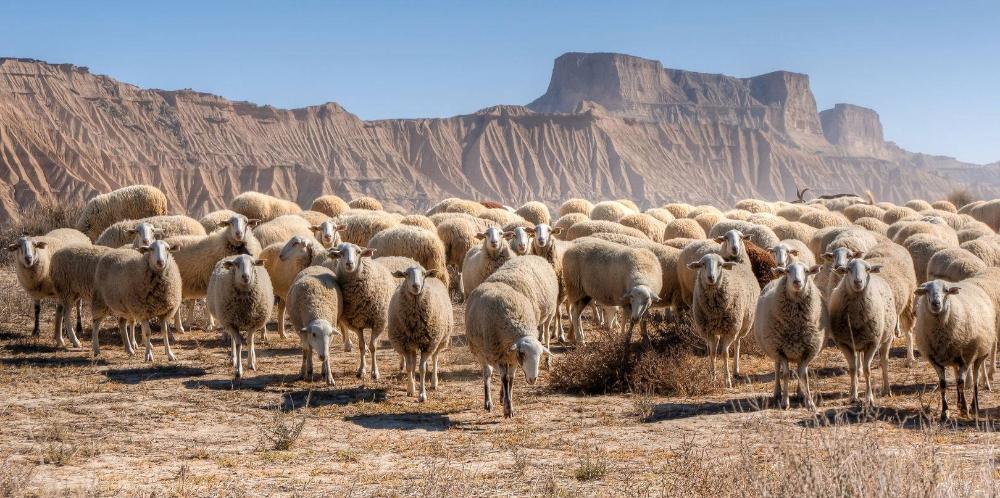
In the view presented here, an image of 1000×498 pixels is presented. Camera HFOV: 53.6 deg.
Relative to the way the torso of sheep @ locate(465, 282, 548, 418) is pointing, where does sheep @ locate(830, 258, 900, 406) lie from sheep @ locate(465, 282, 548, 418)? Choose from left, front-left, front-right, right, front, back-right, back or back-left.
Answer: front-left

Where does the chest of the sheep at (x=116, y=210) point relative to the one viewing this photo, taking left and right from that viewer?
facing to the left of the viewer

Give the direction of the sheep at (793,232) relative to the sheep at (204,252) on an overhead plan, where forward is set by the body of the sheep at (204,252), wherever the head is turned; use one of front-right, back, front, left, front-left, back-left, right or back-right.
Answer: front-left

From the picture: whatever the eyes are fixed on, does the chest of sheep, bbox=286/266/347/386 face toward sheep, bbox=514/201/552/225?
no

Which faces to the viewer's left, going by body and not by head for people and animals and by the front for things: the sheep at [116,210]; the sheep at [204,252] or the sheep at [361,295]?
the sheep at [116,210]

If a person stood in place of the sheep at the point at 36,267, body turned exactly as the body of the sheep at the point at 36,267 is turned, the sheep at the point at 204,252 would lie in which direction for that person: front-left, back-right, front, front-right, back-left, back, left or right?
back-left

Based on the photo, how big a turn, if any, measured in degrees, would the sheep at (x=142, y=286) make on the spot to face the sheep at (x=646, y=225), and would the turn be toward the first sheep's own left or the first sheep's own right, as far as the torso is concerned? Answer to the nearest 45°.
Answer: approximately 90° to the first sheep's own left

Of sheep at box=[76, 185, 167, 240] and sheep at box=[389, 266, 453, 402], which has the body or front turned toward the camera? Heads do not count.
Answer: sheep at box=[389, 266, 453, 402]

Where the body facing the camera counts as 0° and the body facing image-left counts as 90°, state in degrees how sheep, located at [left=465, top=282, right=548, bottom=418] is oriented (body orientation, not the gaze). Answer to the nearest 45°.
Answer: approximately 315°

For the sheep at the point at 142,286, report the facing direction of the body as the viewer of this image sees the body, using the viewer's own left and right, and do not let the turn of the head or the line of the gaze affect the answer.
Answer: facing the viewer and to the right of the viewer

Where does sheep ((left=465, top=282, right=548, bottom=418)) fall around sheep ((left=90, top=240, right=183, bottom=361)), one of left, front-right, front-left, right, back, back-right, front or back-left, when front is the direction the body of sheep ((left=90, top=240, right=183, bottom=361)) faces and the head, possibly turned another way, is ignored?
front

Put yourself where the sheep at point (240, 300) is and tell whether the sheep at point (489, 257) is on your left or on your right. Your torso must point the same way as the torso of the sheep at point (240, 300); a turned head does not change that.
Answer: on your left

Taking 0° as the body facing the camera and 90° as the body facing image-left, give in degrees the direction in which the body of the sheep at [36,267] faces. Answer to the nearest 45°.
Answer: approximately 45°

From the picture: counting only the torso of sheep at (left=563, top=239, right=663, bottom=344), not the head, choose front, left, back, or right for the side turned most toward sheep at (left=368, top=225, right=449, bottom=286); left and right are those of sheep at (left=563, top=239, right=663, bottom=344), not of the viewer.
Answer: back

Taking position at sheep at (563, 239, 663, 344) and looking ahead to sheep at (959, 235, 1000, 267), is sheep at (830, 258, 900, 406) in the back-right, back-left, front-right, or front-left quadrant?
front-right

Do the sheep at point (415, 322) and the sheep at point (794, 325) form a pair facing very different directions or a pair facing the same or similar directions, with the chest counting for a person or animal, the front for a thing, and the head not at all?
same or similar directions

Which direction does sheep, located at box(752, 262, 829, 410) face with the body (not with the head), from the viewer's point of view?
toward the camera

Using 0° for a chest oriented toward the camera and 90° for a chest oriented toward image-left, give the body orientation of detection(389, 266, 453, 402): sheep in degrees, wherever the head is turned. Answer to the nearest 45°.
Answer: approximately 0°

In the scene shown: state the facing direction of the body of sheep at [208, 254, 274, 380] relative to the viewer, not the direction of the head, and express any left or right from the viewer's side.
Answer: facing the viewer
